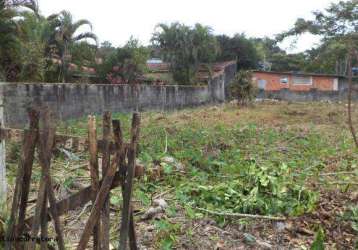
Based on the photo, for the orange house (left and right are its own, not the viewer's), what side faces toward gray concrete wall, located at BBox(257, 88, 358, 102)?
front

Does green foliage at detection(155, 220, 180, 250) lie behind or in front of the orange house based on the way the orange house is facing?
in front

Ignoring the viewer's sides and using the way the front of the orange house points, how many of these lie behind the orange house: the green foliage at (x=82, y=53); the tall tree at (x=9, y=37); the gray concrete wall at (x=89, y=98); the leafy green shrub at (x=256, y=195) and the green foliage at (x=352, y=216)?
0

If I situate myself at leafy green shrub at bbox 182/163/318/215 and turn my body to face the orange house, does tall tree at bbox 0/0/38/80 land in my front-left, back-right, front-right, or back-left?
front-left

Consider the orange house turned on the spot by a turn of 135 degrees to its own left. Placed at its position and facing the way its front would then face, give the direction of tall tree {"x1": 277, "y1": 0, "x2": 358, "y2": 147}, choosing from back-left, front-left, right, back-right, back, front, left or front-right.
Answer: back-right

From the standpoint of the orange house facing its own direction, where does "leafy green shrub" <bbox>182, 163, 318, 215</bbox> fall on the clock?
The leafy green shrub is roughly at 12 o'clock from the orange house.

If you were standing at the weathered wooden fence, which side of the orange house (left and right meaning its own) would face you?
front

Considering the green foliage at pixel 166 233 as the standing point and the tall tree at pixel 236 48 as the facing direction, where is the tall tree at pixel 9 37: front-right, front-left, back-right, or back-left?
front-left

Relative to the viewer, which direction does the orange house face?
toward the camera

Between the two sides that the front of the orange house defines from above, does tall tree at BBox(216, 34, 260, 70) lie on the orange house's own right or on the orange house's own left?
on the orange house's own right

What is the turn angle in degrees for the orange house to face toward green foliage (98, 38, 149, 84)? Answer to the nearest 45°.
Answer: approximately 45° to its right

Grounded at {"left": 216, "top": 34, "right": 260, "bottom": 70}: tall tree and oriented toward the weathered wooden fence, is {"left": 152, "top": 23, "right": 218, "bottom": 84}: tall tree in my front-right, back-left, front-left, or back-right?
front-right

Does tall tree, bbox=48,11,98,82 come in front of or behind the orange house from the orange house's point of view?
in front

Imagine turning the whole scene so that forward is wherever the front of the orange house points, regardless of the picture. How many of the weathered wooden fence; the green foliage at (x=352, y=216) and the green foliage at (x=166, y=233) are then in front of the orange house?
3
